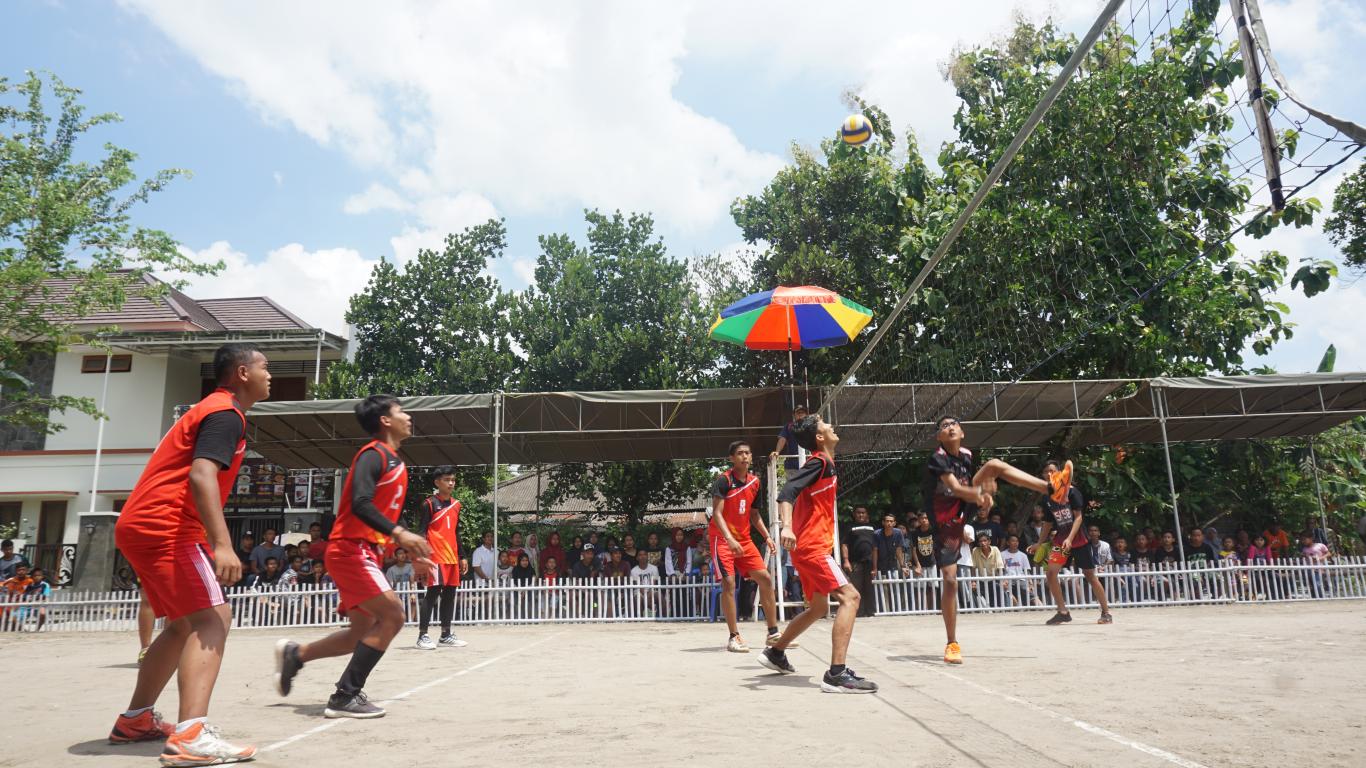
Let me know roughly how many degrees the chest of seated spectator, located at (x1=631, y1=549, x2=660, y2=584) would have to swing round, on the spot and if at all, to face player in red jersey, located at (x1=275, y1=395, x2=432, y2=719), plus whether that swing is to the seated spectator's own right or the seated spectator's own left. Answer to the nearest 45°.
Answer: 0° — they already face them

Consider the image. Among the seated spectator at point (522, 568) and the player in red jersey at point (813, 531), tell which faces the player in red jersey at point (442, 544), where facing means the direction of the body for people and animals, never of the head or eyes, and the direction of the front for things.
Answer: the seated spectator

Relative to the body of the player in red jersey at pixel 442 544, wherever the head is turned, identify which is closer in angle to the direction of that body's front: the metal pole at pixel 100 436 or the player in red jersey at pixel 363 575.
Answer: the player in red jersey

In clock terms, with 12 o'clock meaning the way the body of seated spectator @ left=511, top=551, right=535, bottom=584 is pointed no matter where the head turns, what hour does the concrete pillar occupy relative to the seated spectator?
The concrete pillar is roughly at 4 o'clock from the seated spectator.

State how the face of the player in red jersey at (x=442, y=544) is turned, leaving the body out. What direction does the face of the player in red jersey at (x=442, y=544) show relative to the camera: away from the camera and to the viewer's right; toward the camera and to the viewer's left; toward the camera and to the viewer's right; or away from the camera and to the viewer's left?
toward the camera and to the viewer's right

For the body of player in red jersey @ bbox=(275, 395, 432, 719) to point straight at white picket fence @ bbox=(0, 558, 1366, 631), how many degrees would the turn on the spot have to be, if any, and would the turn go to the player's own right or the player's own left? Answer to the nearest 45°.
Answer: approximately 45° to the player's own left

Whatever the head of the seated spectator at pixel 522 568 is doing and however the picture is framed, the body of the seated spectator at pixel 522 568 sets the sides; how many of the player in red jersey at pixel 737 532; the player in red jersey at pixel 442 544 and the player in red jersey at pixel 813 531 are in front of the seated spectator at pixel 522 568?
3

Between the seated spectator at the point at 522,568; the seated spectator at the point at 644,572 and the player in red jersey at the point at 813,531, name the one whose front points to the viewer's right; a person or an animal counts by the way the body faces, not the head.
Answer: the player in red jersey

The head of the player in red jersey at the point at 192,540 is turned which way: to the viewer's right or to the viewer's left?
to the viewer's right

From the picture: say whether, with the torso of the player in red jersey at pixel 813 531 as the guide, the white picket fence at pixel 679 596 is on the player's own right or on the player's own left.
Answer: on the player's own left

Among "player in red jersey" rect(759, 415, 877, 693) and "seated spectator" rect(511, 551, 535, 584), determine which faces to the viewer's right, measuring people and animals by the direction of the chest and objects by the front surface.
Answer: the player in red jersey

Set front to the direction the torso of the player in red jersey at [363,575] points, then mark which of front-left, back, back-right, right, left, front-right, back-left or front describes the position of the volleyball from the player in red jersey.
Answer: front-left

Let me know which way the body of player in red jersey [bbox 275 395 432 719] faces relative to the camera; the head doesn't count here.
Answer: to the viewer's right

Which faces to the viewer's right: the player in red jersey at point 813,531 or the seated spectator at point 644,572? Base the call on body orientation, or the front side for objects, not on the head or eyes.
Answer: the player in red jersey

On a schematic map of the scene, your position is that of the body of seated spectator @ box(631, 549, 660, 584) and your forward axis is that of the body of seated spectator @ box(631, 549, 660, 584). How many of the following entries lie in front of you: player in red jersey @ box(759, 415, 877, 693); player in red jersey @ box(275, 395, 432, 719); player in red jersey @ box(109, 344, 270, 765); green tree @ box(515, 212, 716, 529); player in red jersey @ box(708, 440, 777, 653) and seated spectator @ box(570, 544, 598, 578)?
4

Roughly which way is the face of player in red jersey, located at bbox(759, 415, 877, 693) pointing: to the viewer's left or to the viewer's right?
to the viewer's right
